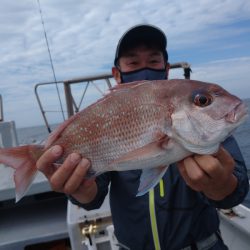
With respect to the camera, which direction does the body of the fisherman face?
toward the camera

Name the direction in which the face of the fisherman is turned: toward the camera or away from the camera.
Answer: toward the camera
